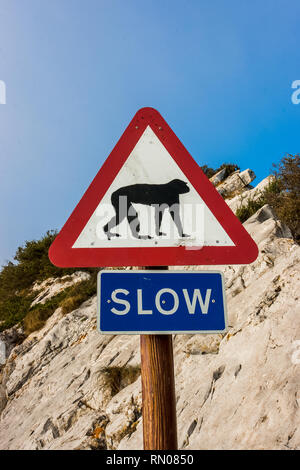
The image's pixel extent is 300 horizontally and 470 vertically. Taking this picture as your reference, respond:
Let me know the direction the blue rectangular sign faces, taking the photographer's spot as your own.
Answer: facing the viewer

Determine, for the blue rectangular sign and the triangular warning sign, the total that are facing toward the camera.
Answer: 2

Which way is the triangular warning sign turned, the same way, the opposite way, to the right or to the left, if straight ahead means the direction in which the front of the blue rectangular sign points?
the same way

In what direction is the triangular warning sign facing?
toward the camera

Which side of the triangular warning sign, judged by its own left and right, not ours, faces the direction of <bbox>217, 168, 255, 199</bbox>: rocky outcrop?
back

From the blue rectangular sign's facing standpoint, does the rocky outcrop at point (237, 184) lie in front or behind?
behind

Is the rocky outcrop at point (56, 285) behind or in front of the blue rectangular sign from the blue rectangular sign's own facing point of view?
behind
